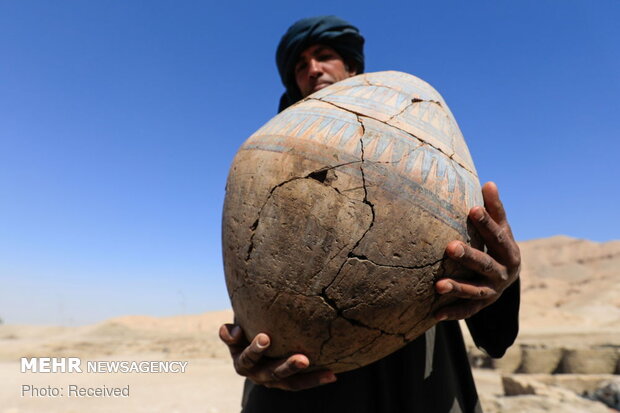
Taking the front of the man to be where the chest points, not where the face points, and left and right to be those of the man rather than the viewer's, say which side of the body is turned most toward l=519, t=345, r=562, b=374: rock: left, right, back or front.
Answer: back

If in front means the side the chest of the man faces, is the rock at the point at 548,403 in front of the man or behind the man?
behind

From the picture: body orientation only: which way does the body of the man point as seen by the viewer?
toward the camera
